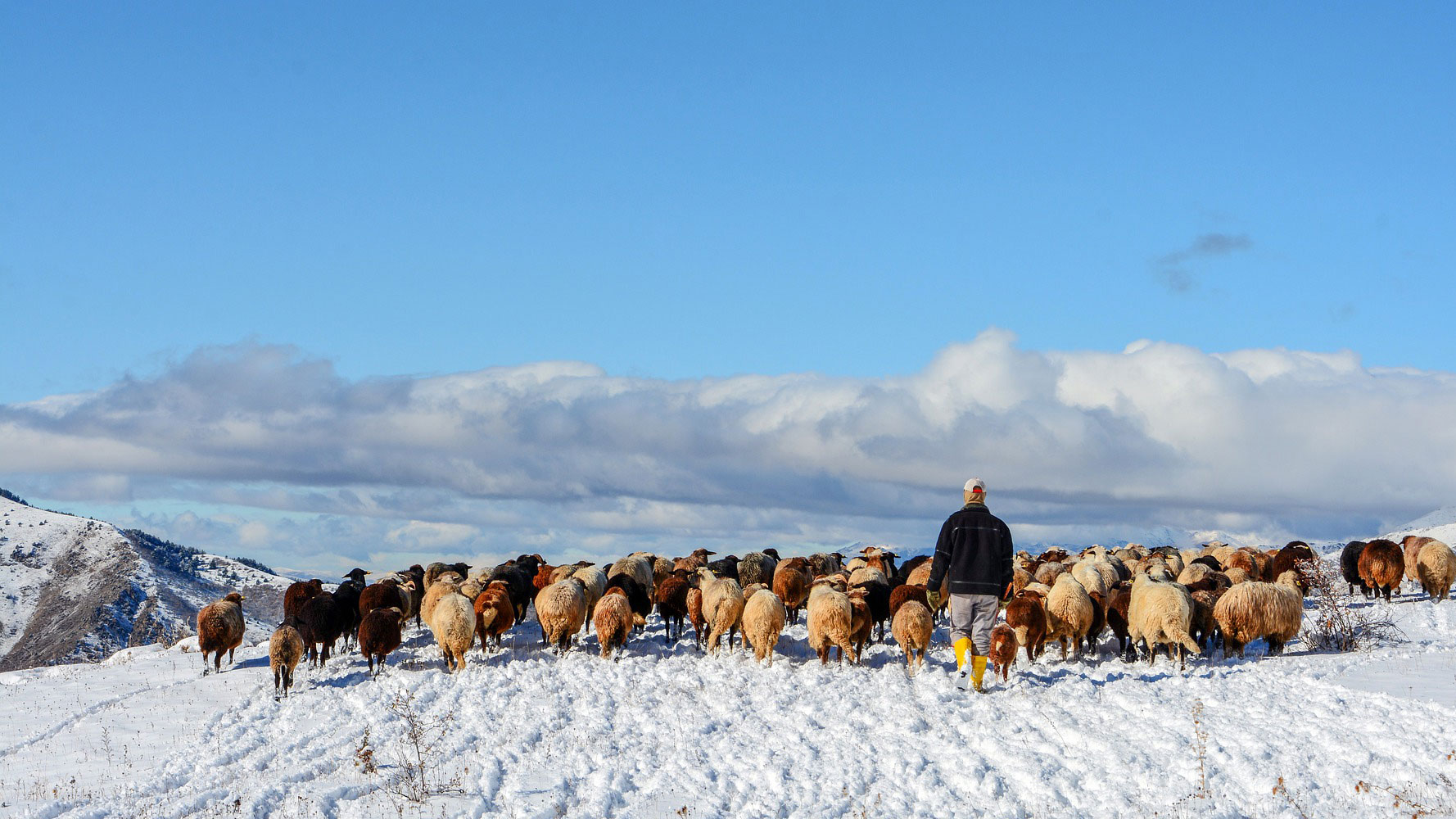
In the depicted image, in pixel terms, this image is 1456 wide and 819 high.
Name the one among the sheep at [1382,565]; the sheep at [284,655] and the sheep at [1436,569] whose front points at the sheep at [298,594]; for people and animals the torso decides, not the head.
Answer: the sheep at [284,655]

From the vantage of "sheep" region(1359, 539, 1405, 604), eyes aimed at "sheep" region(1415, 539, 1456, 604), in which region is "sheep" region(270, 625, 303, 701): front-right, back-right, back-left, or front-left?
back-right

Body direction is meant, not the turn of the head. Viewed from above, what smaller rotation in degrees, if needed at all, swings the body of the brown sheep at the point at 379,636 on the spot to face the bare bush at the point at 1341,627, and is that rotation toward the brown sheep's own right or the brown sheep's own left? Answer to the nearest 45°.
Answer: approximately 45° to the brown sheep's own right

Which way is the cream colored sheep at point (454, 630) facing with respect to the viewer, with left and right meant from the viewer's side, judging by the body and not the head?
facing away from the viewer

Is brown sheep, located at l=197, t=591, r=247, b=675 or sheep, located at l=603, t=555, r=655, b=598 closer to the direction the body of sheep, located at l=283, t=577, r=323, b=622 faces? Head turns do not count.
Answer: the sheep

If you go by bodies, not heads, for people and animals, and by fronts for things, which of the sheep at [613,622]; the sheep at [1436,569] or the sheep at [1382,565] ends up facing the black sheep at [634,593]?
the sheep at [613,622]

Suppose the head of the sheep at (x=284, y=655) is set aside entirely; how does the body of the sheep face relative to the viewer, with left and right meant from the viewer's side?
facing away from the viewer

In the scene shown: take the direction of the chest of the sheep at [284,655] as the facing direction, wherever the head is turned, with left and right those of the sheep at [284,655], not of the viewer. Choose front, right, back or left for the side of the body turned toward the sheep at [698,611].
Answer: right

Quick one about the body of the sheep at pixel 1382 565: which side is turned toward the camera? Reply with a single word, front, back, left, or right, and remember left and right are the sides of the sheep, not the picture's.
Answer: back

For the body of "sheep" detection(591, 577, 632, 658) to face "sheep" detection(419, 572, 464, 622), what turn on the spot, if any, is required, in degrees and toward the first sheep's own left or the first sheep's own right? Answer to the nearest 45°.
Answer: approximately 45° to the first sheep's own left

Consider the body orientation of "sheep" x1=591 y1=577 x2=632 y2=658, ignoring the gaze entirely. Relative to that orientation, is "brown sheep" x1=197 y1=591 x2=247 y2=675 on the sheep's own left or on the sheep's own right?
on the sheep's own left

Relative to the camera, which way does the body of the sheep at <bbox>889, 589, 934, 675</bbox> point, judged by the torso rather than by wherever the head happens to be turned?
away from the camera

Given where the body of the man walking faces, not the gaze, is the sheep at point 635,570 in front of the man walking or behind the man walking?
in front

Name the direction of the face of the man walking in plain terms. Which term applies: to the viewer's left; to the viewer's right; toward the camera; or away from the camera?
away from the camera

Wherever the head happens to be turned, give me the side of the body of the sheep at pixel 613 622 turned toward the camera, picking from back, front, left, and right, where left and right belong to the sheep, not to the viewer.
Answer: back

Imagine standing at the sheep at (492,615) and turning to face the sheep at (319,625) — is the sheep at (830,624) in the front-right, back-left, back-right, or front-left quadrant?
back-left

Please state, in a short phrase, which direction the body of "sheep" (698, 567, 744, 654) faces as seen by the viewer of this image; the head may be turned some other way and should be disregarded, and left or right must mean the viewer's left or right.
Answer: facing away from the viewer and to the left of the viewer

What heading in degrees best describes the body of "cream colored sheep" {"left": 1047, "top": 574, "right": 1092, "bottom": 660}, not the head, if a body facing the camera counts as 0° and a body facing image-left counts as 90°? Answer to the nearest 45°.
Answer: approximately 180°
